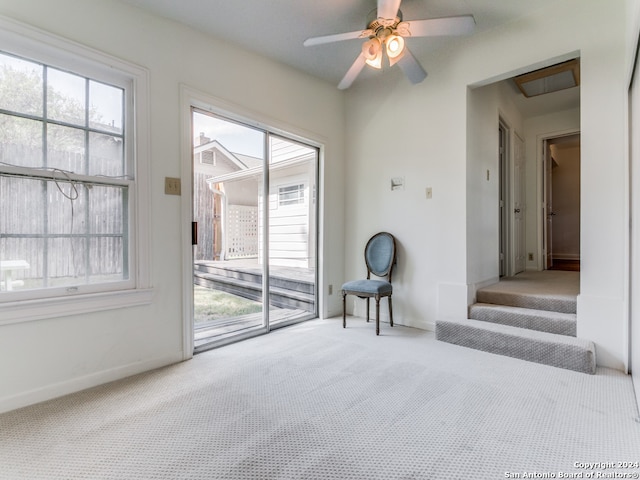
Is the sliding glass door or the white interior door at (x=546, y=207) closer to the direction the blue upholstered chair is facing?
the sliding glass door

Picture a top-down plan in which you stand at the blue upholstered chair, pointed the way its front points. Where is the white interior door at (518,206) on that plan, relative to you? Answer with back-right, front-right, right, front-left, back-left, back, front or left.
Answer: back

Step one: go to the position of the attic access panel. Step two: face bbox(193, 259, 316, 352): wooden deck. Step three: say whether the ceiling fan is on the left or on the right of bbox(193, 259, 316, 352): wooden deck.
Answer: left

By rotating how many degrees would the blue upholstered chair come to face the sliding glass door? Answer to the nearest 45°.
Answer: approximately 45° to its right

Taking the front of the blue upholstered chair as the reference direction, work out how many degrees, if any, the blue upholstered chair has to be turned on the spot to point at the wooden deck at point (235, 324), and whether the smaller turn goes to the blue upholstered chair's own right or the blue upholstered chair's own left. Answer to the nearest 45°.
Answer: approximately 45° to the blue upholstered chair's own right

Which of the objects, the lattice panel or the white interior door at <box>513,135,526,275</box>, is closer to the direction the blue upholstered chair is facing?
the lattice panel

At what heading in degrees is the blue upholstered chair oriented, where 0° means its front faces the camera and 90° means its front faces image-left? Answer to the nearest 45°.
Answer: approximately 45°

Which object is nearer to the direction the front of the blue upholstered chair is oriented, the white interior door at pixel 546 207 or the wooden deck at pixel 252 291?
the wooden deck

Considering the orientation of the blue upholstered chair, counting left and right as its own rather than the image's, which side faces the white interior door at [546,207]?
back
